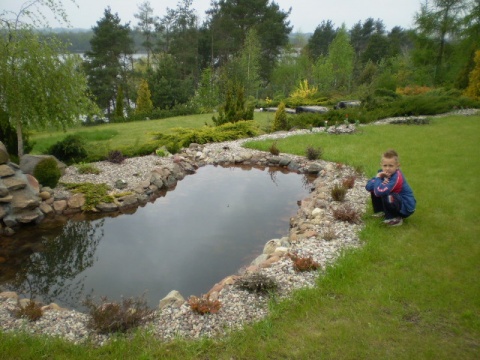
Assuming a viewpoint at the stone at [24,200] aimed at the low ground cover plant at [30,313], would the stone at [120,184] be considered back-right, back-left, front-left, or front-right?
back-left

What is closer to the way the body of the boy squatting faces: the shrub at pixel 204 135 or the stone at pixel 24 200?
the stone

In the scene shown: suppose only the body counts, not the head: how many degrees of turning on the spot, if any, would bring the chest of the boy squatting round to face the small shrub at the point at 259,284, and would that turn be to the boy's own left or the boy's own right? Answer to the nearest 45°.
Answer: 0° — they already face it

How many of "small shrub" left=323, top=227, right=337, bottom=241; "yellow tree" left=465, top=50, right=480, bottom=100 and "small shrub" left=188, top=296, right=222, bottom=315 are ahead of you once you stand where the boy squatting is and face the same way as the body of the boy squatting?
2

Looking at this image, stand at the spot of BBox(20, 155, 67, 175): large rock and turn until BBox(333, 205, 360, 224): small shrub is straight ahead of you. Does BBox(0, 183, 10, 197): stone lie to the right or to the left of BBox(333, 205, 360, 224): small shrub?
right

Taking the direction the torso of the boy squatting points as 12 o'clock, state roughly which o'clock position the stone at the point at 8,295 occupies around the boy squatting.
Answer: The stone is roughly at 12 o'clock from the boy squatting.

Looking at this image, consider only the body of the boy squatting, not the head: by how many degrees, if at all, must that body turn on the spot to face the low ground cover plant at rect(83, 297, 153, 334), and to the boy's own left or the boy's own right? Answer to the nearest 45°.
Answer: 0° — they already face it

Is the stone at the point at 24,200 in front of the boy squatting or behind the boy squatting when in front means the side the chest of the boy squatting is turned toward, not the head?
in front

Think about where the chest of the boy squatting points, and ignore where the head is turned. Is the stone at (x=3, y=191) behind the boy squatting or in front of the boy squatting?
in front

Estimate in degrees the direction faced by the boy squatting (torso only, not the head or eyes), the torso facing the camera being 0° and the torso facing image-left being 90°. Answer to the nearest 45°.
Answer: approximately 45°

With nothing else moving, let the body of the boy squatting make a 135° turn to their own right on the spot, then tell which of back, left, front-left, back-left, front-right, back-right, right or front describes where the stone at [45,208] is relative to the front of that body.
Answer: left

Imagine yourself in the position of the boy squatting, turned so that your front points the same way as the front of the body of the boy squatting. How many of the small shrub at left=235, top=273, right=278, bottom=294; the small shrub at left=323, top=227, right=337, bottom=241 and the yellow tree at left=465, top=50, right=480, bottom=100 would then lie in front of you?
2

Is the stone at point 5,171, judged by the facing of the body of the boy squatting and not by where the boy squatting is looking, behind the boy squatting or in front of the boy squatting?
in front

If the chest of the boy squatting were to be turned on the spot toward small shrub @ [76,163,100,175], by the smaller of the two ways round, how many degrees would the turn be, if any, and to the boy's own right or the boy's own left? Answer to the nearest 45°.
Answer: approximately 45° to the boy's own right
